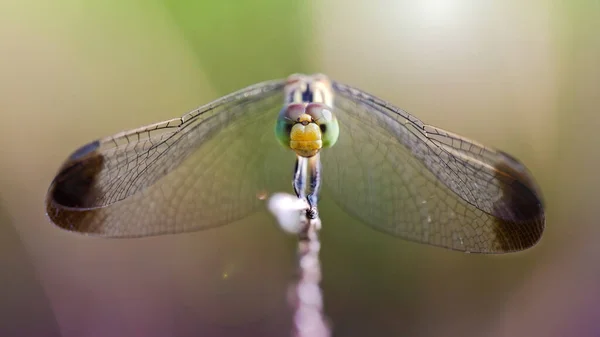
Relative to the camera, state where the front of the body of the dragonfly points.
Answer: toward the camera
